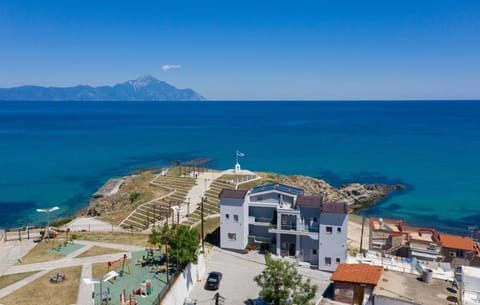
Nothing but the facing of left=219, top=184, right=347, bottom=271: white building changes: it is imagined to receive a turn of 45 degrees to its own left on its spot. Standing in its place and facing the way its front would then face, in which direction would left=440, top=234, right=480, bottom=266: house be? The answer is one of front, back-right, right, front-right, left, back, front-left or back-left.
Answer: left

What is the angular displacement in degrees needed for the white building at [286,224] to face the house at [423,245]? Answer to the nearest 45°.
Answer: approximately 135° to its left

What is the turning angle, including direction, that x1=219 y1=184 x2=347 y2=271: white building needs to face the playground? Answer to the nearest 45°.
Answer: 0° — it already faces it

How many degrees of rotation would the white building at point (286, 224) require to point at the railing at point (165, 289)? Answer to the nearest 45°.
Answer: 0° — it already faces it

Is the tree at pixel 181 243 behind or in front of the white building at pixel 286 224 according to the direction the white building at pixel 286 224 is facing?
in front

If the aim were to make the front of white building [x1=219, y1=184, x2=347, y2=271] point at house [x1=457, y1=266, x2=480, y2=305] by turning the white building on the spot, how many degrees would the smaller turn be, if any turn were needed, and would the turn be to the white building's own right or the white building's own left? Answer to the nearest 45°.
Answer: approximately 90° to the white building's own left

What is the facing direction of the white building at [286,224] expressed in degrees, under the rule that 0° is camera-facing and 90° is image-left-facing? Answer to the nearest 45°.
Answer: approximately 45°

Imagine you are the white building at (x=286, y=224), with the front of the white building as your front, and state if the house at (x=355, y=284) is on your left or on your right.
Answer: on your left

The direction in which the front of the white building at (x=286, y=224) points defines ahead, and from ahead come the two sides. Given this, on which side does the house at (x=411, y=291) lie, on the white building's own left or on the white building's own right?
on the white building's own left

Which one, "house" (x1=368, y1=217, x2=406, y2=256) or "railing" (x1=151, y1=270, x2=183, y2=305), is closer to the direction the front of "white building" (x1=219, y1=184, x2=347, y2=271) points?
the railing
